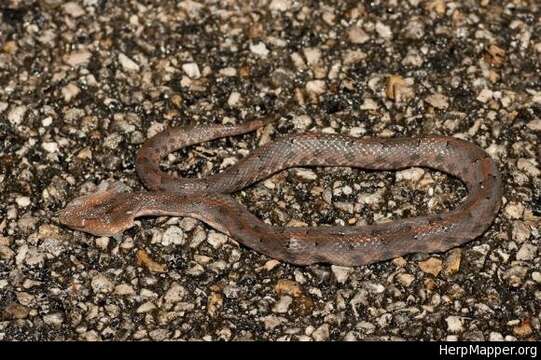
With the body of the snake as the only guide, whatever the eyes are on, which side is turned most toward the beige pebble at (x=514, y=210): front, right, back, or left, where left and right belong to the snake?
back

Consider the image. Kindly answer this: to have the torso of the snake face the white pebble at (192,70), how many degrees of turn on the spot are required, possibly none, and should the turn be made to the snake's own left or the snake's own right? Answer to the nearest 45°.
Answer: approximately 45° to the snake's own right

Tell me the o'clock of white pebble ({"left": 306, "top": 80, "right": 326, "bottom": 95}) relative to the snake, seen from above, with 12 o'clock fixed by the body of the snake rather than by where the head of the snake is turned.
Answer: The white pebble is roughly at 3 o'clock from the snake.

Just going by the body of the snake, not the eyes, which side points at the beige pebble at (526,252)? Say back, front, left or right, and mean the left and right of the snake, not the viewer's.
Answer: back

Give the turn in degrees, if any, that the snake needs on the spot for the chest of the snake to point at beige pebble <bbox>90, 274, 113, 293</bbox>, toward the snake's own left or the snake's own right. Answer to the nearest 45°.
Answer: approximately 45° to the snake's own left

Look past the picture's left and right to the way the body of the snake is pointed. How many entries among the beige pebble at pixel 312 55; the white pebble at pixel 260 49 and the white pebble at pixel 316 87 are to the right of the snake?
3

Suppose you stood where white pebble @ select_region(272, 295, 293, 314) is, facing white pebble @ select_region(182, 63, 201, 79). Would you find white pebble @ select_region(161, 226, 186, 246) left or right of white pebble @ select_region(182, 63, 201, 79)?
left

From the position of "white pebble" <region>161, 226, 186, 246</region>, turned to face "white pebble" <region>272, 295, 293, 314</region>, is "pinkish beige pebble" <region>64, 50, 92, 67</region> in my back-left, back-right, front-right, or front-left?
back-left

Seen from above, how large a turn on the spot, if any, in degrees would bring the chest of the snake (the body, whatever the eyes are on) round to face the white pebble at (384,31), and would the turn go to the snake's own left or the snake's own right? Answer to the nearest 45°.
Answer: approximately 90° to the snake's own right

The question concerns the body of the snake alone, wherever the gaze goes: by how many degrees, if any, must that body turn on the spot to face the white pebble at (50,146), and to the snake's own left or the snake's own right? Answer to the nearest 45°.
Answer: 0° — it already faces it

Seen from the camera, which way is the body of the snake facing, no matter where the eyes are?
to the viewer's left

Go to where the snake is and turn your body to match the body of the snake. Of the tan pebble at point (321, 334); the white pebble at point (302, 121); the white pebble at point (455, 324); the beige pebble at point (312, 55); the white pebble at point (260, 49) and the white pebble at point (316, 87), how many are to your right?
4

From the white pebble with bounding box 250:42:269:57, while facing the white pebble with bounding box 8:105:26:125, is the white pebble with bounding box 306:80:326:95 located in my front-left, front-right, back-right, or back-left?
back-left

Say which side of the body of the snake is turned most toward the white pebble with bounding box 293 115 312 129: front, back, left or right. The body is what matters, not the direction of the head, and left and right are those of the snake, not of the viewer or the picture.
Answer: right

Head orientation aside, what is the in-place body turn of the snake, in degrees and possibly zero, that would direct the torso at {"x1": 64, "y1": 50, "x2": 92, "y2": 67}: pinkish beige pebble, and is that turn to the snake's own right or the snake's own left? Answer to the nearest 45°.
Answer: approximately 45° to the snake's own right
